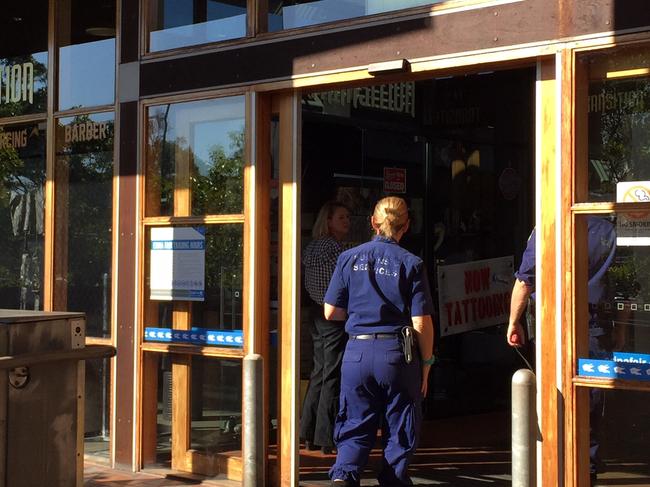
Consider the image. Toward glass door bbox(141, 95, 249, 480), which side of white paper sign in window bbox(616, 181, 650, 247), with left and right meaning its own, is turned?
right

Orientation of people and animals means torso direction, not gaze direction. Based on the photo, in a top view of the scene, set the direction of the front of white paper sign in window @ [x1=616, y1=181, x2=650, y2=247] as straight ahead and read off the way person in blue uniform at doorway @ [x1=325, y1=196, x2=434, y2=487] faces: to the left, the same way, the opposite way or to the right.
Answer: the opposite way

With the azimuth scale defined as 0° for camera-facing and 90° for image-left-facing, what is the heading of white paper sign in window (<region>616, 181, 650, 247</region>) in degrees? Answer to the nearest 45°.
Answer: approximately 0°

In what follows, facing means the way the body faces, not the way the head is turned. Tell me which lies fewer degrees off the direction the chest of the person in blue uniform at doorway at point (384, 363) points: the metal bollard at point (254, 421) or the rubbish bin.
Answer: the metal bollard

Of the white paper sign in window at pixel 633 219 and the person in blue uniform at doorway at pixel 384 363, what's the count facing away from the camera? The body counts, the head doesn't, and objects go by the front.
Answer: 1

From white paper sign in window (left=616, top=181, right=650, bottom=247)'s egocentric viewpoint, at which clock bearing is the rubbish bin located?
The rubbish bin is roughly at 2 o'clock from the white paper sign in window.

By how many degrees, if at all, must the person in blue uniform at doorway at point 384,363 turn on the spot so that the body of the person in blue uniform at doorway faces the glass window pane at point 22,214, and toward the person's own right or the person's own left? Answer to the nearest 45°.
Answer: approximately 45° to the person's own left

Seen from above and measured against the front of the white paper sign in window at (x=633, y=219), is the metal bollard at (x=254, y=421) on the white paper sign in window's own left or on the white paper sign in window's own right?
on the white paper sign in window's own right

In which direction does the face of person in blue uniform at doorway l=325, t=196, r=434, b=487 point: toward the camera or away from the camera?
away from the camera

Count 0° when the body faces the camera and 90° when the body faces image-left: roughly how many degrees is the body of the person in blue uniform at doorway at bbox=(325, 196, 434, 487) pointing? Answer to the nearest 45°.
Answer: approximately 180°

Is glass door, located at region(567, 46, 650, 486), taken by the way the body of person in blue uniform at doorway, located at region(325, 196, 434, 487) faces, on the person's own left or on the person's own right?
on the person's own right
